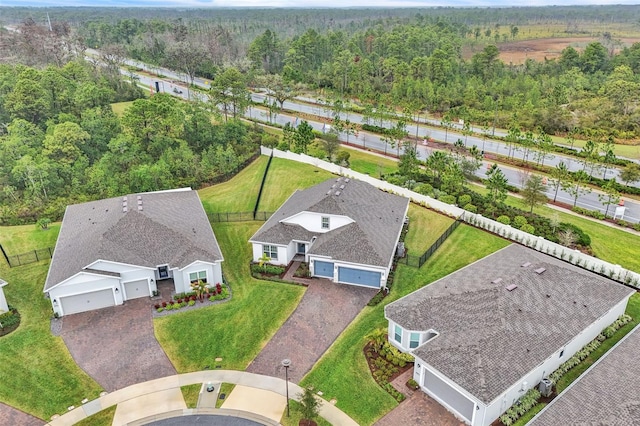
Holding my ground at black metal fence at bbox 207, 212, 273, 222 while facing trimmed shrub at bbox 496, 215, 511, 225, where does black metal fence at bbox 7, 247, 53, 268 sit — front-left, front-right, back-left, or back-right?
back-right

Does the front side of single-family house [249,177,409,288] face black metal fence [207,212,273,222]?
no

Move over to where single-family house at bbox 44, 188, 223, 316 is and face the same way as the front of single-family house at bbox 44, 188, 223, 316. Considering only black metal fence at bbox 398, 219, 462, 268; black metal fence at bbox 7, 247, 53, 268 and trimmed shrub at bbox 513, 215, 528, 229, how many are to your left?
2

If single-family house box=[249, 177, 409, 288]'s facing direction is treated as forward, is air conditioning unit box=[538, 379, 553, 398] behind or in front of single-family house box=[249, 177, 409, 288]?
in front

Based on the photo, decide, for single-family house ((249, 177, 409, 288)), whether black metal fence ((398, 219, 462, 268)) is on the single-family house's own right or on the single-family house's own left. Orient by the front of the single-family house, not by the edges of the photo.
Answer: on the single-family house's own left

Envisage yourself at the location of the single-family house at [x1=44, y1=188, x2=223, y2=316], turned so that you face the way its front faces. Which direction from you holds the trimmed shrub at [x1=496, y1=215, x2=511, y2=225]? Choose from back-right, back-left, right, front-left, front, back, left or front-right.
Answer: left

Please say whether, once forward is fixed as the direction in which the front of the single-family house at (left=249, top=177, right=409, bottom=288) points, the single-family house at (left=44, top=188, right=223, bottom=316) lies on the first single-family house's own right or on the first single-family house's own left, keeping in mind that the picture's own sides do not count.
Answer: on the first single-family house's own right

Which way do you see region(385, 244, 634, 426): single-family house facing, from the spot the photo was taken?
facing the viewer and to the left of the viewer

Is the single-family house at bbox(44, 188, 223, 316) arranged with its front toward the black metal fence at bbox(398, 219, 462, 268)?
no

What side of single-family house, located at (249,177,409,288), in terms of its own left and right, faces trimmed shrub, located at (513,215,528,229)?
left

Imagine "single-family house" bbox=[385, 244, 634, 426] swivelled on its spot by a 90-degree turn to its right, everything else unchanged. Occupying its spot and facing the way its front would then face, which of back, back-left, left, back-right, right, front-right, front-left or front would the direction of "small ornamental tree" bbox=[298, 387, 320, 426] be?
left

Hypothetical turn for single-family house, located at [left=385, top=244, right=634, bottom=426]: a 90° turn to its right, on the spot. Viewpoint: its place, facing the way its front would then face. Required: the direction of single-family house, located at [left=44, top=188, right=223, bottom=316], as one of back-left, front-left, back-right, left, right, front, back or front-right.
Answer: front-left

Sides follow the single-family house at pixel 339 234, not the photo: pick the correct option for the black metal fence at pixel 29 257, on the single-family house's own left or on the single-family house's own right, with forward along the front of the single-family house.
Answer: on the single-family house's own right

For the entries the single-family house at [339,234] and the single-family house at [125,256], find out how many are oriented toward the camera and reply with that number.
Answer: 2

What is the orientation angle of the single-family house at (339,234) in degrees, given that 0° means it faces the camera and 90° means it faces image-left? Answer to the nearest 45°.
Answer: approximately 0°

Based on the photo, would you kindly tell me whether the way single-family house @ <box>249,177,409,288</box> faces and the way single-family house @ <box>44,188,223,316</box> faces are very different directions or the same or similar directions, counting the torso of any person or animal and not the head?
same or similar directions

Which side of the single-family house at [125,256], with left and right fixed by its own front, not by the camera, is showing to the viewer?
front
